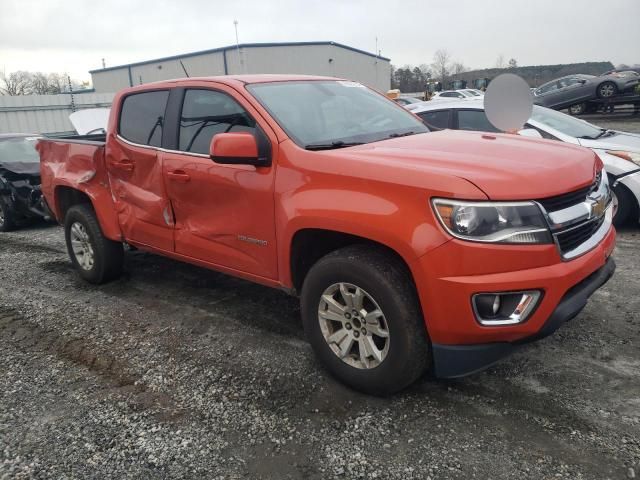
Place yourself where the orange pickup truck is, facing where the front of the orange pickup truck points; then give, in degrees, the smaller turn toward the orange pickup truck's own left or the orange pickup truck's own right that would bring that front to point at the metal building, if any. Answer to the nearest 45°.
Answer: approximately 135° to the orange pickup truck's own left

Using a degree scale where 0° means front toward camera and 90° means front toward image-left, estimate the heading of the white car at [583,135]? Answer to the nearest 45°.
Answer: approximately 315°

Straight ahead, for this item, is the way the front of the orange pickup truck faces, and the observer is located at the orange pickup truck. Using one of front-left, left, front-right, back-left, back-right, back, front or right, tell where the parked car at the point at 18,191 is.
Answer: back

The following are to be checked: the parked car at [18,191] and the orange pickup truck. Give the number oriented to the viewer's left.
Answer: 0

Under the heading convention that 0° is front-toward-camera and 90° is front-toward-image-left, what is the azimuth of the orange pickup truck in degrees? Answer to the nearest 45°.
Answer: approximately 315°

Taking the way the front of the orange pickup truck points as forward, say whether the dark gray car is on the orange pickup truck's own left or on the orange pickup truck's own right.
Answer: on the orange pickup truck's own left

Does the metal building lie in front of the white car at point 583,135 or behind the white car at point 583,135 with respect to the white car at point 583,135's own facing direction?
behind

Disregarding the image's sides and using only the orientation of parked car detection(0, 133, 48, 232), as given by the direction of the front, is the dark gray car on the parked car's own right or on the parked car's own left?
on the parked car's own left

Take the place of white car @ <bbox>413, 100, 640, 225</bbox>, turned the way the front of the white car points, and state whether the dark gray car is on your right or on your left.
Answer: on your left
